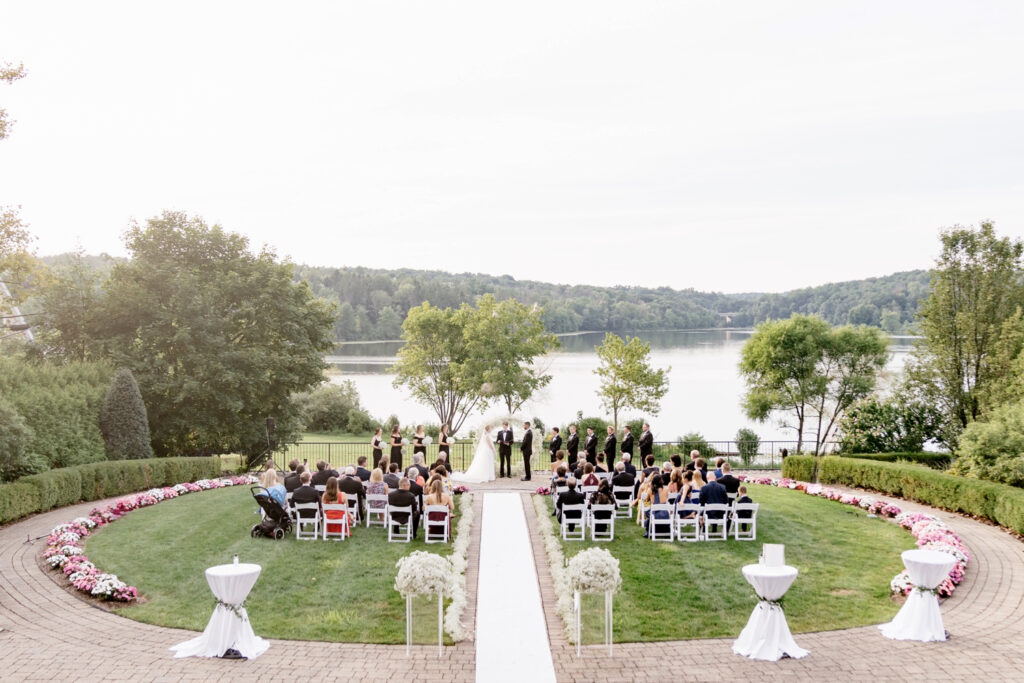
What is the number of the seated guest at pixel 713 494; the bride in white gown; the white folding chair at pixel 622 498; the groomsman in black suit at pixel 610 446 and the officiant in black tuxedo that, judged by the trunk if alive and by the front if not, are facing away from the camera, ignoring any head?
2

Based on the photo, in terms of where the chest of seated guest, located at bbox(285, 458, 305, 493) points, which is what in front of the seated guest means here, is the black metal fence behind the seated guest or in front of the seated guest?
in front

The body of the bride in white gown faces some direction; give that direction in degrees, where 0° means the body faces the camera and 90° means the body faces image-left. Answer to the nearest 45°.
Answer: approximately 270°

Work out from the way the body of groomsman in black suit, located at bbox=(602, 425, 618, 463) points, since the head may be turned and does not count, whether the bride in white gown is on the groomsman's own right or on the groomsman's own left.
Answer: on the groomsman's own right

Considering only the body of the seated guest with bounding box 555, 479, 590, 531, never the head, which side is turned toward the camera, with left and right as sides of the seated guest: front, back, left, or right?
back

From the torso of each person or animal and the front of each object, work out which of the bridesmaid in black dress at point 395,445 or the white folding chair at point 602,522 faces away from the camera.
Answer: the white folding chair

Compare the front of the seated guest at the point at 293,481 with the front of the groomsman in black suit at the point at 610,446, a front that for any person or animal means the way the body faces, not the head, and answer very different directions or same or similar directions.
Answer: very different directions

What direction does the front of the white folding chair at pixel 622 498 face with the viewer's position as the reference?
facing away from the viewer

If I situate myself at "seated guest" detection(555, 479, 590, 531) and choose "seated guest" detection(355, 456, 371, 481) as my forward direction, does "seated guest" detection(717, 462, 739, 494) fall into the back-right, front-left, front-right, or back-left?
back-right

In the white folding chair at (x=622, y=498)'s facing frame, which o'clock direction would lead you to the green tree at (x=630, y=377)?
The green tree is roughly at 12 o'clock from the white folding chair.

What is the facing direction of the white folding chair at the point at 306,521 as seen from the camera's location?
facing away from the viewer
